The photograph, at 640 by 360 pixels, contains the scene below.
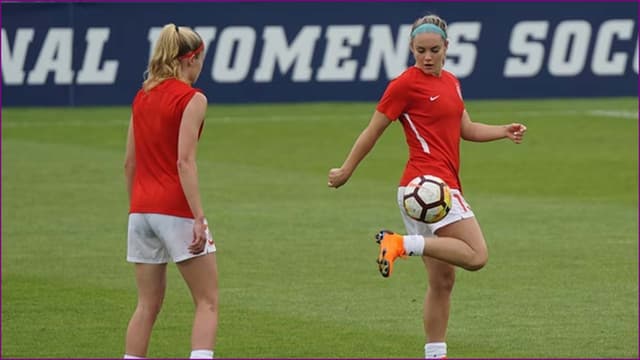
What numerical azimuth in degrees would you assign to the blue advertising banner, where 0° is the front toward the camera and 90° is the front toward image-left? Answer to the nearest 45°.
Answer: approximately 0°

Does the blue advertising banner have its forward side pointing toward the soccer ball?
yes
